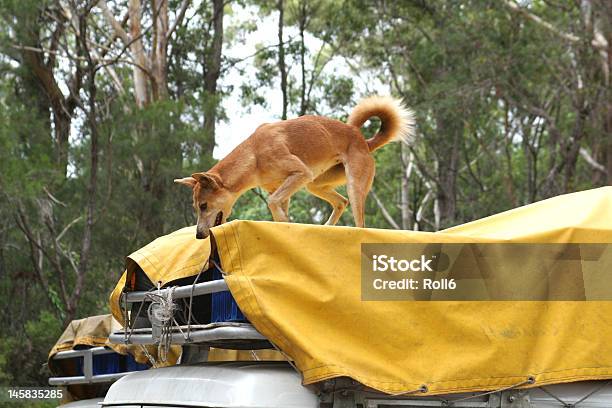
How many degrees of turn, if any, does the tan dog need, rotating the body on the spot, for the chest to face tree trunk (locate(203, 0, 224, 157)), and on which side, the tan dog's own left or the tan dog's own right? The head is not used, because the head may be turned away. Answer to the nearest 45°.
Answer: approximately 90° to the tan dog's own right

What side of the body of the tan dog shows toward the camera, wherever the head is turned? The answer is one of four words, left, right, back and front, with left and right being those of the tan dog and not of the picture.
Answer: left

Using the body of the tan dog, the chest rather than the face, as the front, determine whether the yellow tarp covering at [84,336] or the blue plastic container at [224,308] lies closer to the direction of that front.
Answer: the yellow tarp covering

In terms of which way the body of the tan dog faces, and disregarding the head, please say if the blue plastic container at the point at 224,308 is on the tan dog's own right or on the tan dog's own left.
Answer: on the tan dog's own left
